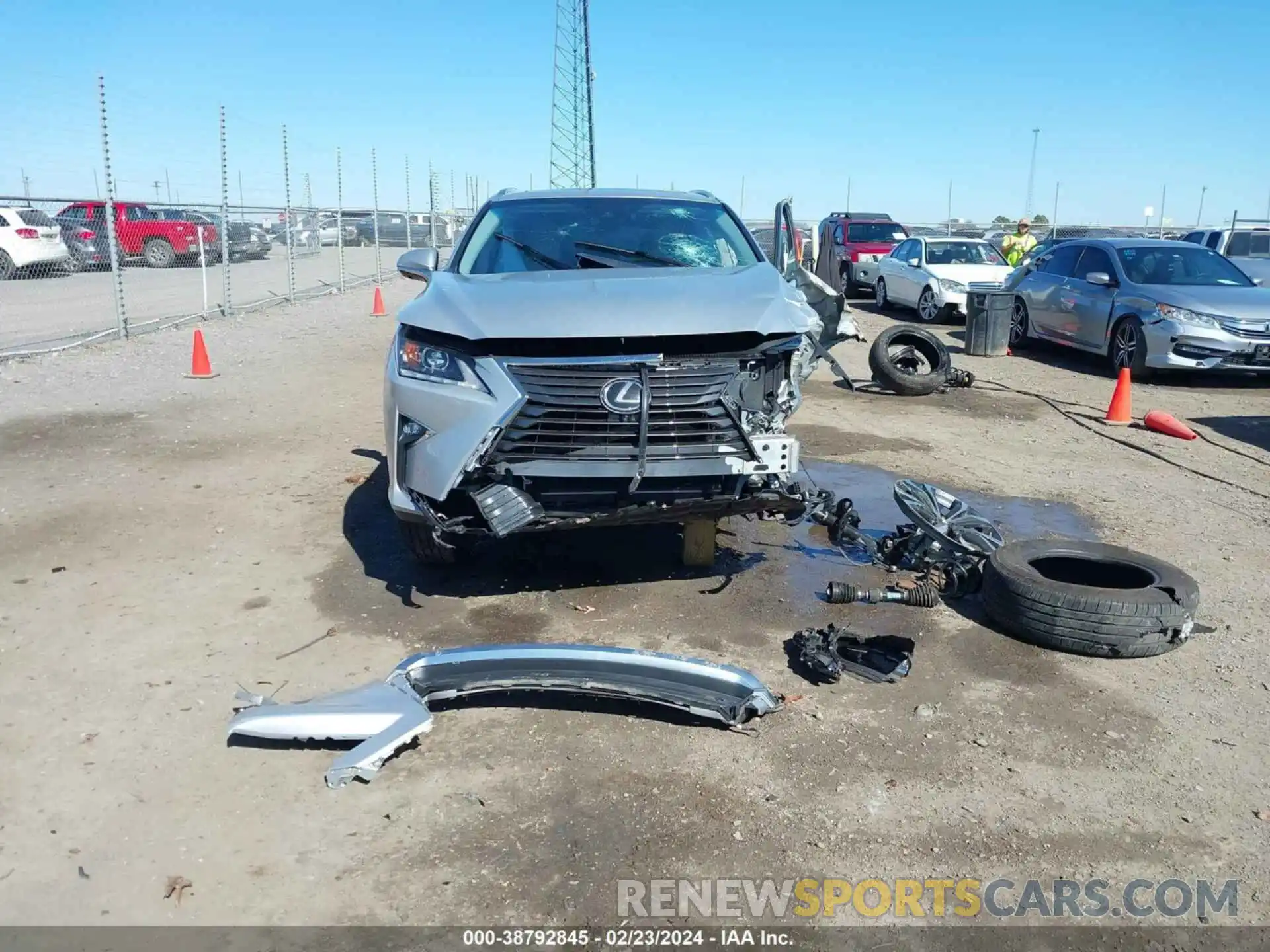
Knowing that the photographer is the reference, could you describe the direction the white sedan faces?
facing the viewer and to the right of the viewer

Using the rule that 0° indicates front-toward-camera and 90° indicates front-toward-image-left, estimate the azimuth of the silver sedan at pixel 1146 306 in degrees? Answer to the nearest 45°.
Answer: approximately 315°

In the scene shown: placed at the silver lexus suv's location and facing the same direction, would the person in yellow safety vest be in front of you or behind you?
behind

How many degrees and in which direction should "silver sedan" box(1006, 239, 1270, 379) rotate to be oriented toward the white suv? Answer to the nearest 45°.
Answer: approximately 135° to its right

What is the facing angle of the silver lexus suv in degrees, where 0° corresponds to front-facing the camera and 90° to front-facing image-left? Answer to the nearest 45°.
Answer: approximately 0°

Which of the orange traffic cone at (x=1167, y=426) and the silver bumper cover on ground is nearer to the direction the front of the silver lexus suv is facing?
the silver bumper cover on ground

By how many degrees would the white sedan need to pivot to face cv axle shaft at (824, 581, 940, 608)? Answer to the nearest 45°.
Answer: approximately 45° to its right

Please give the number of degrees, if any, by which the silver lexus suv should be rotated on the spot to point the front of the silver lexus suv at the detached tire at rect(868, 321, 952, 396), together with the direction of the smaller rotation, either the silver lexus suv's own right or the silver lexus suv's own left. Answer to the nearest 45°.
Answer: approximately 135° to the silver lexus suv's own left

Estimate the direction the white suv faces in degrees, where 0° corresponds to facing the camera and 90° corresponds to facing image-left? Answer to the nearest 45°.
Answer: approximately 135°

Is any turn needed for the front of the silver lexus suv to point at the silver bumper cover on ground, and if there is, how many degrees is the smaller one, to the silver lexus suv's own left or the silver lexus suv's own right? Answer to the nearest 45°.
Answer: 0° — it already faces it

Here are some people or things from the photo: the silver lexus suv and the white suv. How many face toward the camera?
1

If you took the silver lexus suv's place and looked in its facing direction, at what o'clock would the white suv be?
The white suv is roughly at 5 o'clock from the silver lexus suv.
